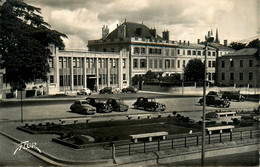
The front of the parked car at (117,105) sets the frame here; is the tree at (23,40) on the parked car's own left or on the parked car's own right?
on the parked car's own right

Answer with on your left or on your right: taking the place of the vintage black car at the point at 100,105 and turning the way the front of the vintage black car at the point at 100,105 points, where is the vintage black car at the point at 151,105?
on your left

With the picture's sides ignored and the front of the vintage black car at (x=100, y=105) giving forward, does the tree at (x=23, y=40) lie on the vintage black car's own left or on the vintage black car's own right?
on the vintage black car's own right
